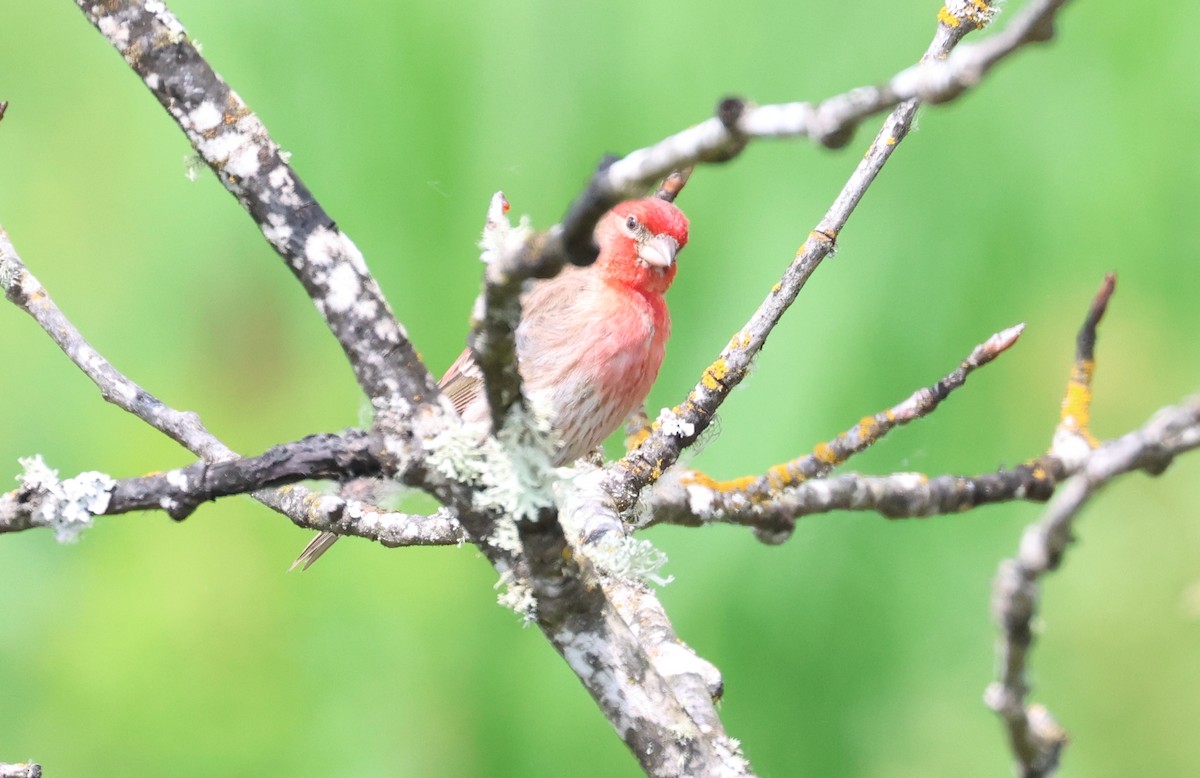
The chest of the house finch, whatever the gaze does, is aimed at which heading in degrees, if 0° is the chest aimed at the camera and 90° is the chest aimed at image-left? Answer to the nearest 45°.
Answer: approximately 315°
